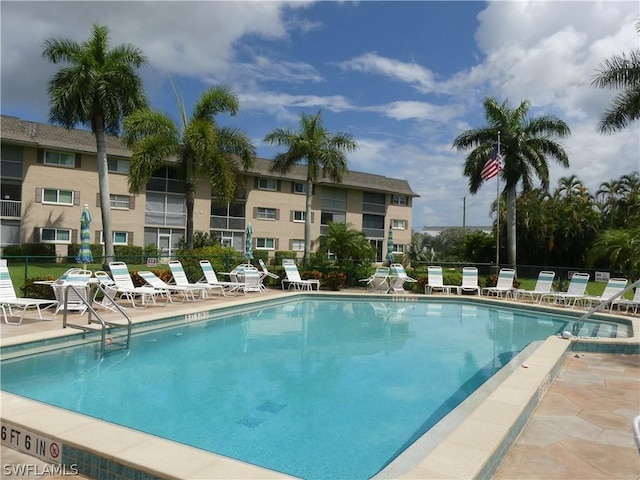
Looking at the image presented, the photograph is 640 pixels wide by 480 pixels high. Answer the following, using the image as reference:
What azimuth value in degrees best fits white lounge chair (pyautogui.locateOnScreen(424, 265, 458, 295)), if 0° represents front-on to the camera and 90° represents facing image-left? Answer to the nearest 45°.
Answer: approximately 315°

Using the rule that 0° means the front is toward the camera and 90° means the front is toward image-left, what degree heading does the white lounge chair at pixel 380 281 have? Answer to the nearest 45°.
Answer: approximately 45°

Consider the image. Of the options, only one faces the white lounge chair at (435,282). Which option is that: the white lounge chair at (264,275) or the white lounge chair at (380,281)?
the white lounge chair at (264,275)

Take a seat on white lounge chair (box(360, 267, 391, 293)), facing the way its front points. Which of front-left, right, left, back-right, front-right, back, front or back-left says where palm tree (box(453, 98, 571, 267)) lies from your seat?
back

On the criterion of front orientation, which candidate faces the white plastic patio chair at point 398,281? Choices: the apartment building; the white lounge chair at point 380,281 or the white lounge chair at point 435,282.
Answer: the apartment building

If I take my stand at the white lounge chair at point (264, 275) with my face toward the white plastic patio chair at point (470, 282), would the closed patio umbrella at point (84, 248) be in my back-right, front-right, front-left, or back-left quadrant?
back-right

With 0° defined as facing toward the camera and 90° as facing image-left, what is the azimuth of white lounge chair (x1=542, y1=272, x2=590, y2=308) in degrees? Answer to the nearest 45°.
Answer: approximately 45°

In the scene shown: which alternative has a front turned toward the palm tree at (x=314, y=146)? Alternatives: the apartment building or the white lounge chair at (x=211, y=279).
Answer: the apartment building

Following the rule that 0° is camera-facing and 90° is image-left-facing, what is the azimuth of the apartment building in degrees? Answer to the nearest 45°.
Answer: approximately 315°

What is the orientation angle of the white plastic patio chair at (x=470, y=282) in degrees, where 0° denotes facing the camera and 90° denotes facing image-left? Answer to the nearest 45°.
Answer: approximately 0°
